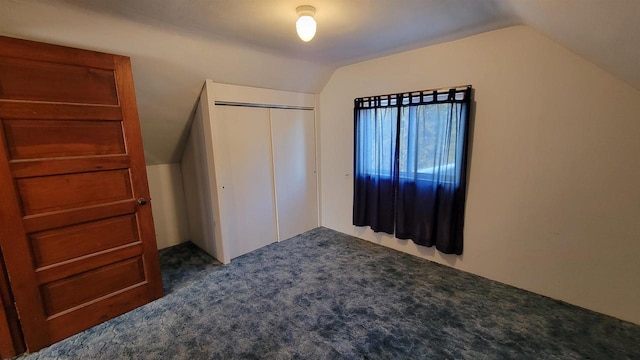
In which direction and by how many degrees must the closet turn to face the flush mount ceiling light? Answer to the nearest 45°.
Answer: approximately 45° to its right

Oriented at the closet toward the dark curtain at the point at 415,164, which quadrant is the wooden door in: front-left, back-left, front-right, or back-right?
back-right

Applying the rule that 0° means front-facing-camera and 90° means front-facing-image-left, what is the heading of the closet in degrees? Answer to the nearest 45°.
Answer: approximately 315°

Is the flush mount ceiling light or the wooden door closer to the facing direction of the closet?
the flush mount ceiling light

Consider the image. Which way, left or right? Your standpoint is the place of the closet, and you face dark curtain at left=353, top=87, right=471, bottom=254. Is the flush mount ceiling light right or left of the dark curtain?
right

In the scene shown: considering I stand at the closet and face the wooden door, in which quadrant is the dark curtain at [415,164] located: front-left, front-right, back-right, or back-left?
back-left

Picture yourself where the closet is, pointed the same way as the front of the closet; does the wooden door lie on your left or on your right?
on your right
